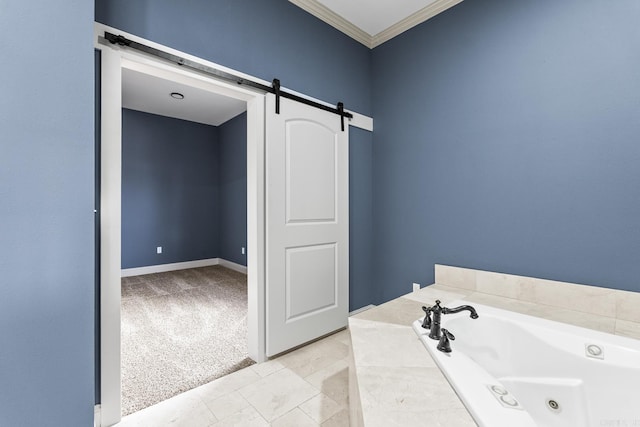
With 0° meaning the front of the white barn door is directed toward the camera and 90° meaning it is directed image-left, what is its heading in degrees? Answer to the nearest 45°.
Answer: approximately 315°

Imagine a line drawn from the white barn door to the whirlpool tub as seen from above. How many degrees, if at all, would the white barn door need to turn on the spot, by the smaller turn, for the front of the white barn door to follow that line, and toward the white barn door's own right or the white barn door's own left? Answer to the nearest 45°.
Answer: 0° — it already faces it
